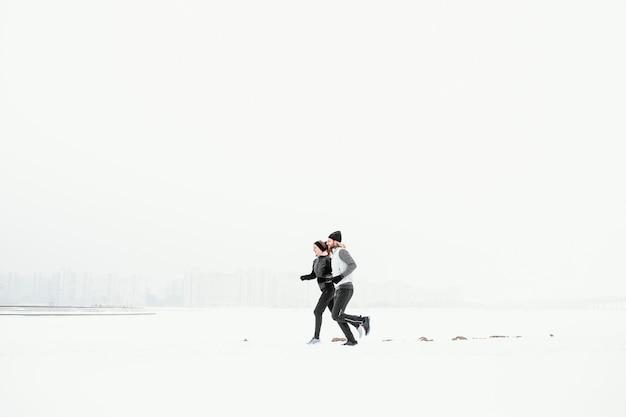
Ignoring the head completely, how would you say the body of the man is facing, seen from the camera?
to the viewer's left
